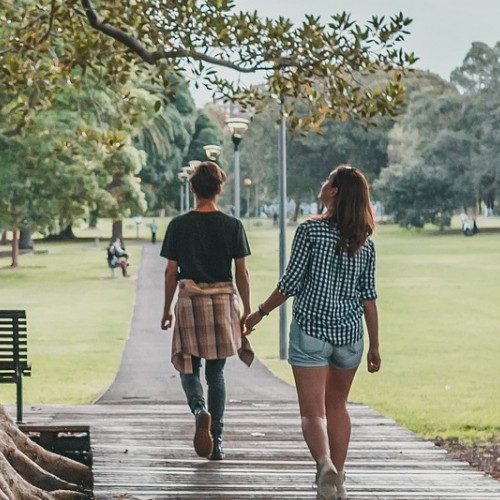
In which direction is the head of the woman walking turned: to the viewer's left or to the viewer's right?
to the viewer's left

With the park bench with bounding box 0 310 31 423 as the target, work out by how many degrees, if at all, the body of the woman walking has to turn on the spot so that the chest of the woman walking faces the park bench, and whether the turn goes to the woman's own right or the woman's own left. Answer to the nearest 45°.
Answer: approximately 45° to the woman's own left

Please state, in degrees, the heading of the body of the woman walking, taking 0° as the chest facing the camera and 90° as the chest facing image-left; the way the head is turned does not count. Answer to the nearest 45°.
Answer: approximately 180°
